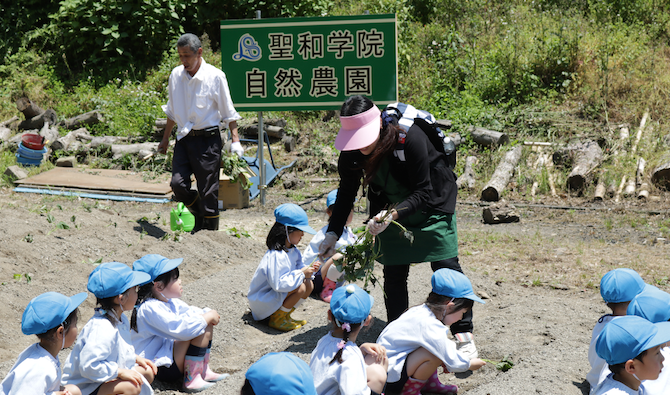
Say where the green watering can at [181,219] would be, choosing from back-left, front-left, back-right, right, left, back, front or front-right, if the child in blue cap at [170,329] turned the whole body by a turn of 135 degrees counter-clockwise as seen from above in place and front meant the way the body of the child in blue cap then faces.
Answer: front-right

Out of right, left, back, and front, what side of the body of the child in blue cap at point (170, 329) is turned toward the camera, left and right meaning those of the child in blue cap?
right

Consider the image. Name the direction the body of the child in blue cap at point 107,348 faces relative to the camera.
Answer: to the viewer's right

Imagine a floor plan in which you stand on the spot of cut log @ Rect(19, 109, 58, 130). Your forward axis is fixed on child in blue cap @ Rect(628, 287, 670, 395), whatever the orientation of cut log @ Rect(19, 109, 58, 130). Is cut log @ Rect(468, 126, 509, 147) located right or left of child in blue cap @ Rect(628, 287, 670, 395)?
left

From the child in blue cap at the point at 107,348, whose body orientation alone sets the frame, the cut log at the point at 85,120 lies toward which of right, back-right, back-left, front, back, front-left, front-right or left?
left

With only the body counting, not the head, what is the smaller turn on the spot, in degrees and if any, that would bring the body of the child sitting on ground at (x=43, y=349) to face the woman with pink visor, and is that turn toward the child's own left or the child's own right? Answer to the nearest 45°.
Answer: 0° — they already face them

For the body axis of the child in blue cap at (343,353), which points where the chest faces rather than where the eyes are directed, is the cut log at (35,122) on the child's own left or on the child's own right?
on the child's own left

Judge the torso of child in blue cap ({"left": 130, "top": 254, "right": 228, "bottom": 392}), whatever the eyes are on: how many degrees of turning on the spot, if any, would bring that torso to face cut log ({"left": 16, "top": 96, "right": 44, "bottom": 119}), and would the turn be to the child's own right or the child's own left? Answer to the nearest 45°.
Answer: approximately 90° to the child's own left

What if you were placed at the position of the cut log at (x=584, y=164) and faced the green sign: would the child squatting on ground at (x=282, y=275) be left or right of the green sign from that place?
left

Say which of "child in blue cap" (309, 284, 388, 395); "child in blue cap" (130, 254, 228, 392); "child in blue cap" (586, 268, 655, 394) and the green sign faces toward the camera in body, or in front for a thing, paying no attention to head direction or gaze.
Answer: the green sign

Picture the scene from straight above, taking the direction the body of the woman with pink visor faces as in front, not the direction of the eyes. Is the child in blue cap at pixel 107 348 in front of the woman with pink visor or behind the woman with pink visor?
in front

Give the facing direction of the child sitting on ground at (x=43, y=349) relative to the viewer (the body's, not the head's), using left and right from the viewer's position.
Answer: facing to the right of the viewer
